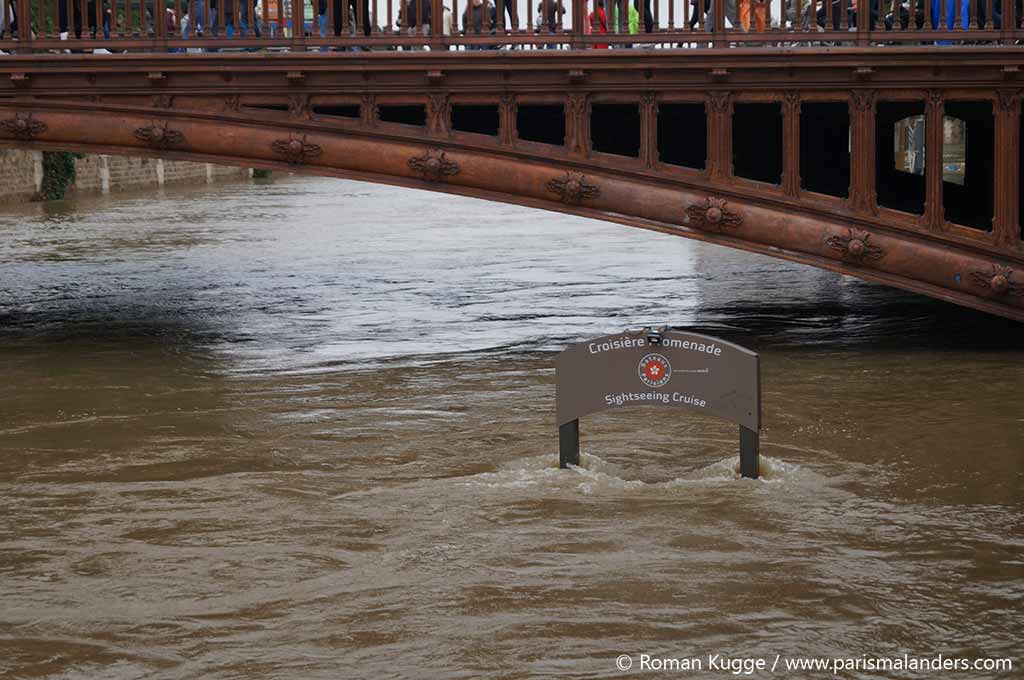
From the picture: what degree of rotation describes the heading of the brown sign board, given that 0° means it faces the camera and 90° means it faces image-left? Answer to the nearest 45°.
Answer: approximately 0°

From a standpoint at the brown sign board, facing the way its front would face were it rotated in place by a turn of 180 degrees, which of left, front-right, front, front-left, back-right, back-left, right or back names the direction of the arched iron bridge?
front
